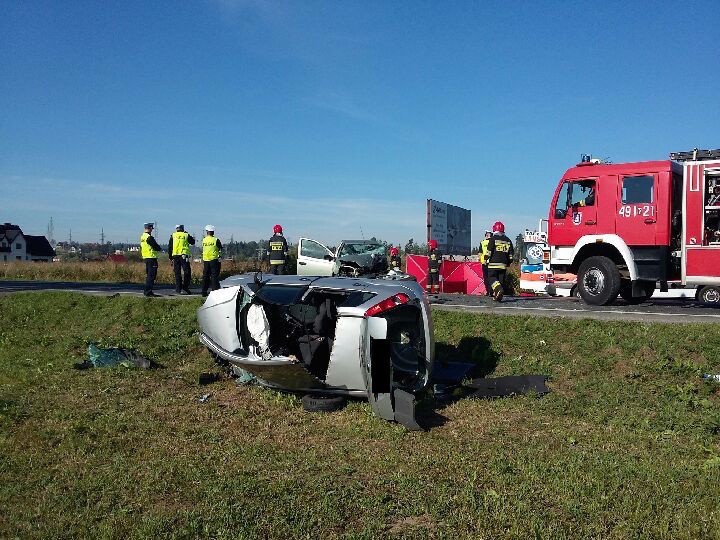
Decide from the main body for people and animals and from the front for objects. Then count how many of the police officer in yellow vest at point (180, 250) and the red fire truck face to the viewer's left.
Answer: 1

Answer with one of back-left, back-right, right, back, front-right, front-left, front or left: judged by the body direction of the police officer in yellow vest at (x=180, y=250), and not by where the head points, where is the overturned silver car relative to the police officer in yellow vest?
back

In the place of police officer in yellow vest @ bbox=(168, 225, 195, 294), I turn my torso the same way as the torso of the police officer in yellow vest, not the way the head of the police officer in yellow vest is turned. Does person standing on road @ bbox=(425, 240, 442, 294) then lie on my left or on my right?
on my right

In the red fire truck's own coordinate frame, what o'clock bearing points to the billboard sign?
The billboard sign is roughly at 2 o'clock from the red fire truck.

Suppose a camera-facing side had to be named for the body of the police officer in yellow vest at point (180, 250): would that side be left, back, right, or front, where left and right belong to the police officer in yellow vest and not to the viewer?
back

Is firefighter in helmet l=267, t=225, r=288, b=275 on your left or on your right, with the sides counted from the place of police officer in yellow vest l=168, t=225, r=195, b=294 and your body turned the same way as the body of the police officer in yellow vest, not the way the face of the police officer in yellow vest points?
on your right

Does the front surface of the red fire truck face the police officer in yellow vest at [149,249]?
yes

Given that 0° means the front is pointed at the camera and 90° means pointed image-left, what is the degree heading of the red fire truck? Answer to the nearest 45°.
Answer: approximately 90°

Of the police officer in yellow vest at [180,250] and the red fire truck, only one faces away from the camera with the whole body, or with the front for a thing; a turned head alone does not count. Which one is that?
the police officer in yellow vest
